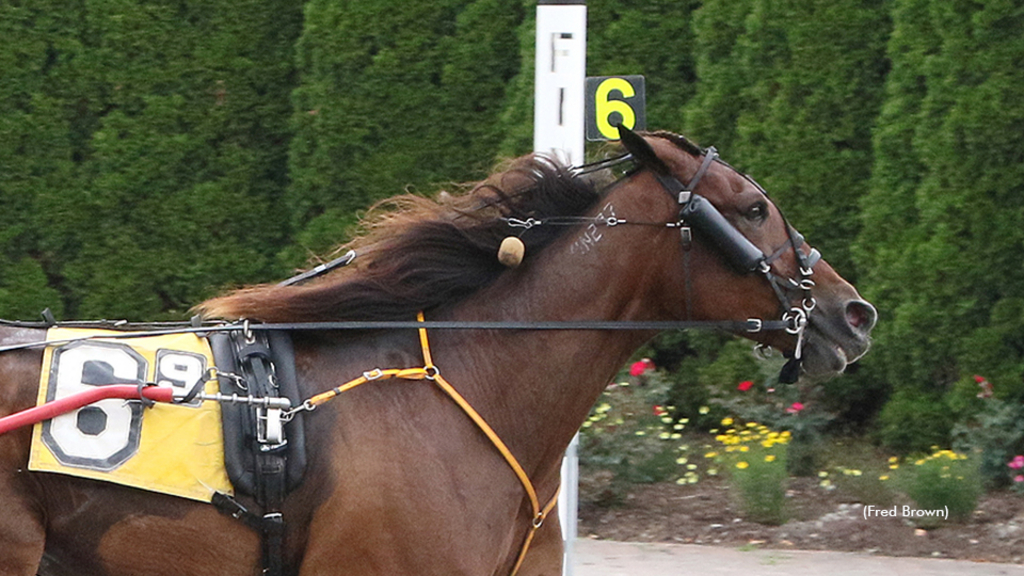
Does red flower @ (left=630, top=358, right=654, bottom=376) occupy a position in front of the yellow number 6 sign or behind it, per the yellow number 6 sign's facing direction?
behind

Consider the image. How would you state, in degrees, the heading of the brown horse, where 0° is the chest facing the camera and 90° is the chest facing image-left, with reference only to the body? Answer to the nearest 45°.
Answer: approximately 270°
